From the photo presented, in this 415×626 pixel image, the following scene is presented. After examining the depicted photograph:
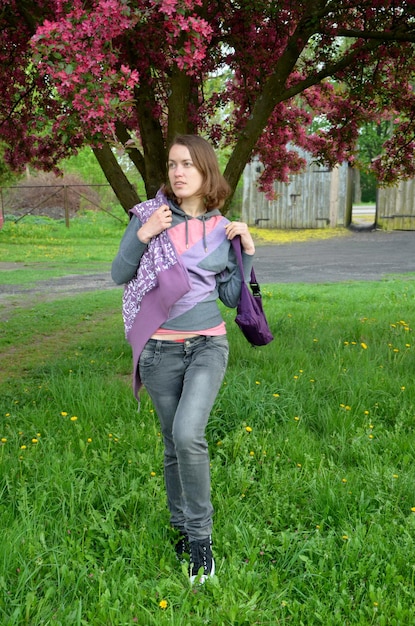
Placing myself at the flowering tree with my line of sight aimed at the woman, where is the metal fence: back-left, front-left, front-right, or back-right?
back-right

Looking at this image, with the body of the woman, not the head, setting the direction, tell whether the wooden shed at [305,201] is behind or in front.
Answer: behind

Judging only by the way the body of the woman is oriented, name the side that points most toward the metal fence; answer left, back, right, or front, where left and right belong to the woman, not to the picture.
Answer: back

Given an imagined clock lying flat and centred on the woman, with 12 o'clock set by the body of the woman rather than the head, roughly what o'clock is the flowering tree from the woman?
The flowering tree is roughly at 6 o'clock from the woman.

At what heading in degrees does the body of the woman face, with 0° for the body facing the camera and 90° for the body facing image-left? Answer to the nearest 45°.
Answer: approximately 0°

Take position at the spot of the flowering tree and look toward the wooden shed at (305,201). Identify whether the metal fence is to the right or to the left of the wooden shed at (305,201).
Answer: left
